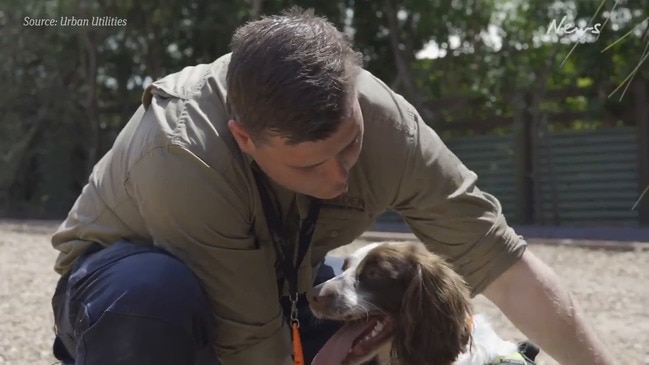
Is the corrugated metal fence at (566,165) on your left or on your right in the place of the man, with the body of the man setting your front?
on your left

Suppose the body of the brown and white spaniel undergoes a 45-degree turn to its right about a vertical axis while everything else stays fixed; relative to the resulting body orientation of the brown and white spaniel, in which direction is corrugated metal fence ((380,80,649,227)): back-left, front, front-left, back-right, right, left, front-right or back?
front-right

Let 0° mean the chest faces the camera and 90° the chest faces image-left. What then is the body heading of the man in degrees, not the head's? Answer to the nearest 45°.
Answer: approximately 315°

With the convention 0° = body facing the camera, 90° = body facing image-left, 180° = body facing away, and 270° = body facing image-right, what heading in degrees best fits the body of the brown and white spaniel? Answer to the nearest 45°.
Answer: approximately 90°

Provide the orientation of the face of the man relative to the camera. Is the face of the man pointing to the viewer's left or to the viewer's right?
to the viewer's right
